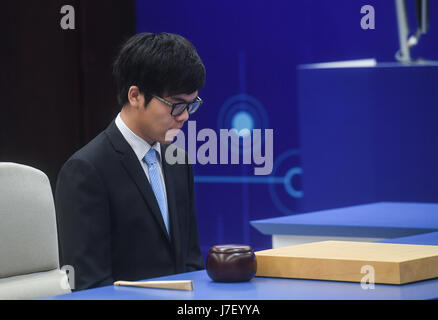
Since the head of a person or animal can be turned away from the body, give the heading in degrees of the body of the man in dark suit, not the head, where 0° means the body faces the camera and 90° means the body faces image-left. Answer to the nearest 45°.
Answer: approximately 315°
